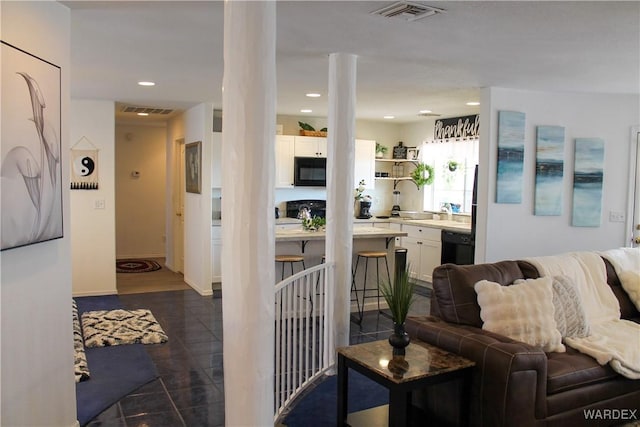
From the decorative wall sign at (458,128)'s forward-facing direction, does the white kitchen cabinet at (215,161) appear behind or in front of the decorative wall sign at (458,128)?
in front

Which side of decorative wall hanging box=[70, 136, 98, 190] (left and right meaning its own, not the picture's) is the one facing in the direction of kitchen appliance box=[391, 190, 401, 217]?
left

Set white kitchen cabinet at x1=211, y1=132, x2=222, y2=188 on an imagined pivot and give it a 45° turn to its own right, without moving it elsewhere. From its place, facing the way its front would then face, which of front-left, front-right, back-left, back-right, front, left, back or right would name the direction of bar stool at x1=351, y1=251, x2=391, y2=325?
left

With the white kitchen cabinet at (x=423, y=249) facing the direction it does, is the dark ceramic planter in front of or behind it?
in front

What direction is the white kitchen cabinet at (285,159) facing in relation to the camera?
toward the camera

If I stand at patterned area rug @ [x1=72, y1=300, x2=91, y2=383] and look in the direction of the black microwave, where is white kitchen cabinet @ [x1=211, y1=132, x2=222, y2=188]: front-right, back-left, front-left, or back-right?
front-left

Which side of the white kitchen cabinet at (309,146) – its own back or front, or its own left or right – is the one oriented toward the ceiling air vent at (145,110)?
right

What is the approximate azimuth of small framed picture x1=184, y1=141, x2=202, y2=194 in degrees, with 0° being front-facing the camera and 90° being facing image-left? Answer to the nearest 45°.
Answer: approximately 45°

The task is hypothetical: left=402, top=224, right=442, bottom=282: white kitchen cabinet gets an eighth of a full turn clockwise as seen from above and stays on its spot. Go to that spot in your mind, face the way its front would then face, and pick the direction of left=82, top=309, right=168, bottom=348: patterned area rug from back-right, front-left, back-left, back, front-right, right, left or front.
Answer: front-left

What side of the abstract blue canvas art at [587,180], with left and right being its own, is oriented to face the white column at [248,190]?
front

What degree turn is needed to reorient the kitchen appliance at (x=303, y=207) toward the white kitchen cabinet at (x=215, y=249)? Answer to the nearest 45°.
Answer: approximately 45° to its right

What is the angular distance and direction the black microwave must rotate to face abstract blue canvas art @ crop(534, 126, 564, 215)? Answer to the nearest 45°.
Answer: approximately 45° to its left
